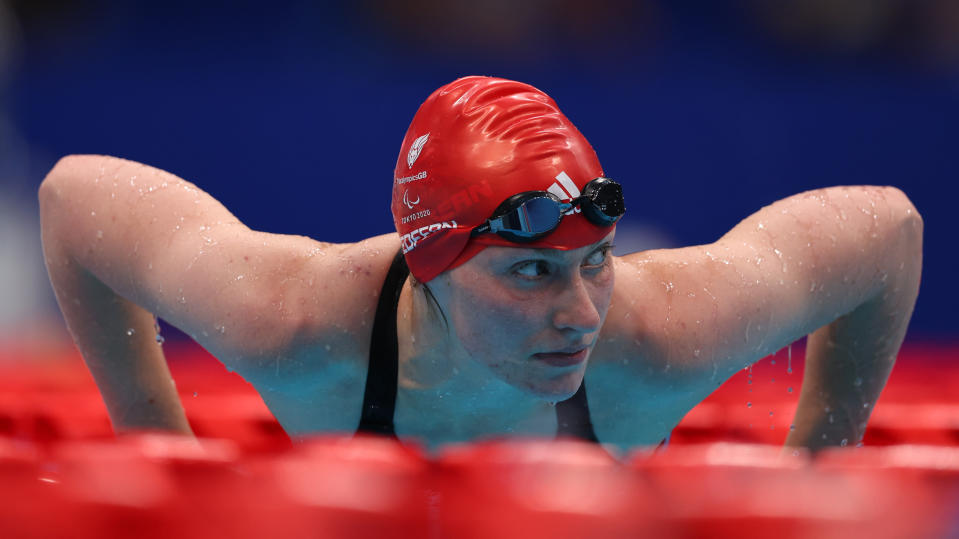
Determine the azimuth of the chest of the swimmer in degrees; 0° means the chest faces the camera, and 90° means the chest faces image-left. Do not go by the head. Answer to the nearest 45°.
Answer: approximately 0°

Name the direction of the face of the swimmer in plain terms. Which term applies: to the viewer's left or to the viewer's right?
to the viewer's right
